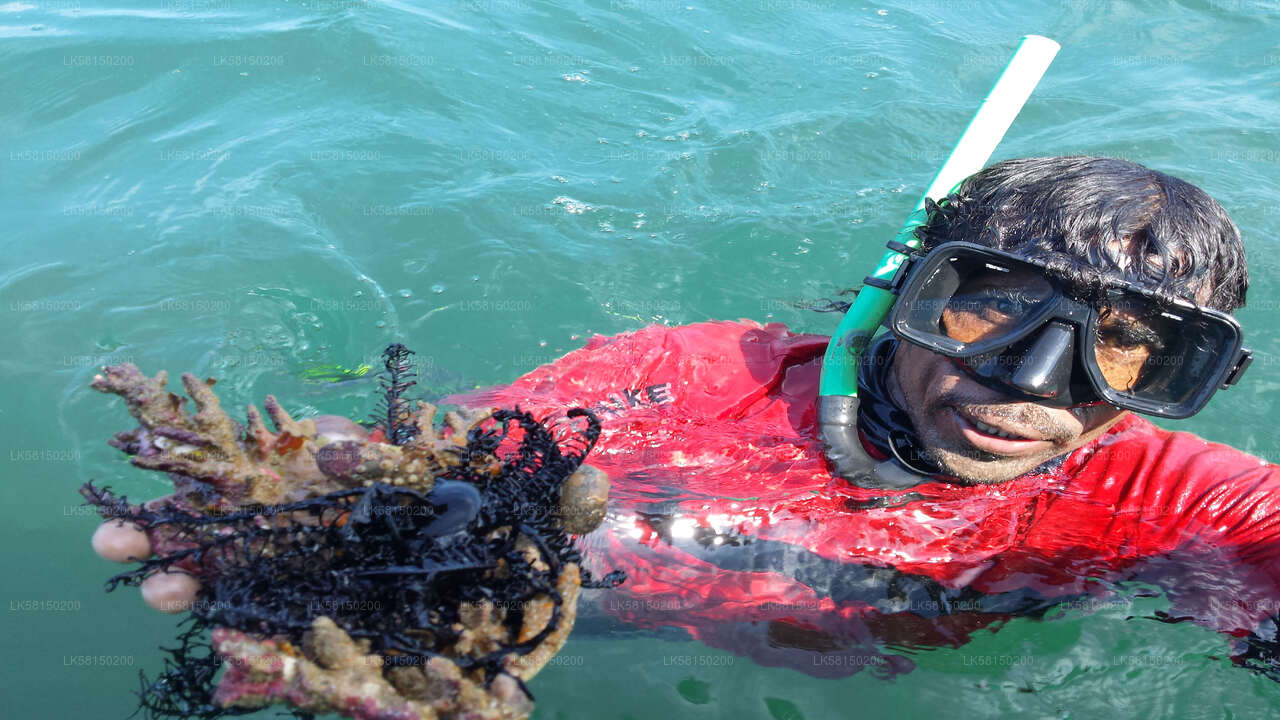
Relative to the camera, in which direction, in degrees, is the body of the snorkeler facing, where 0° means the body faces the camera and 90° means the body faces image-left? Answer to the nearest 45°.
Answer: approximately 0°
